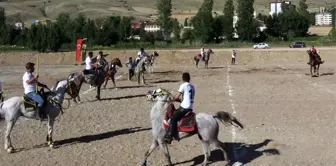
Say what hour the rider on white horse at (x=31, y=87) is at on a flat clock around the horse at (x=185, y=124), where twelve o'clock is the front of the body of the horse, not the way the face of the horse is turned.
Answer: The rider on white horse is roughly at 1 o'clock from the horse.

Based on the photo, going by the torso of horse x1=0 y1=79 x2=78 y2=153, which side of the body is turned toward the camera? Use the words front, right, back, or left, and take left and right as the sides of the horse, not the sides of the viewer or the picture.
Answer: right

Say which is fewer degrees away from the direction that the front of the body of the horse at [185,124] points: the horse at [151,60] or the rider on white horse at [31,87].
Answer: the rider on white horse

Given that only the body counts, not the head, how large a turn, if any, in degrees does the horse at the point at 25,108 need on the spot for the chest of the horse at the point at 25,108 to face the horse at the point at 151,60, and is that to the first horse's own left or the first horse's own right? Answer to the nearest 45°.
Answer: approximately 90° to the first horse's own left

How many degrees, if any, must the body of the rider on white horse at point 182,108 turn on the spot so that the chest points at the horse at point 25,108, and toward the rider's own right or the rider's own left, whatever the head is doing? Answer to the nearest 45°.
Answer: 0° — they already face it

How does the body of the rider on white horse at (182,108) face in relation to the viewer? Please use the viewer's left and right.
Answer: facing away from the viewer and to the left of the viewer

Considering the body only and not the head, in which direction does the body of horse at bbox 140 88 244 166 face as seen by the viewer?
to the viewer's left

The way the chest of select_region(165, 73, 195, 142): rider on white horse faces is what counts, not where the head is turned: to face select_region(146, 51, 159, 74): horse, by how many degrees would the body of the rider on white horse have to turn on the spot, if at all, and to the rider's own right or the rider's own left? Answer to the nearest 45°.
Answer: approximately 45° to the rider's own right

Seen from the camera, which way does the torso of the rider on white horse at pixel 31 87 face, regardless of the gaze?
to the viewer's right

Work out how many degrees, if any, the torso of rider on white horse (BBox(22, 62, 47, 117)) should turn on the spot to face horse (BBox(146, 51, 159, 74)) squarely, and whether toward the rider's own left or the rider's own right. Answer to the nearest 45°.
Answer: approximately 90° to the rider's own left
